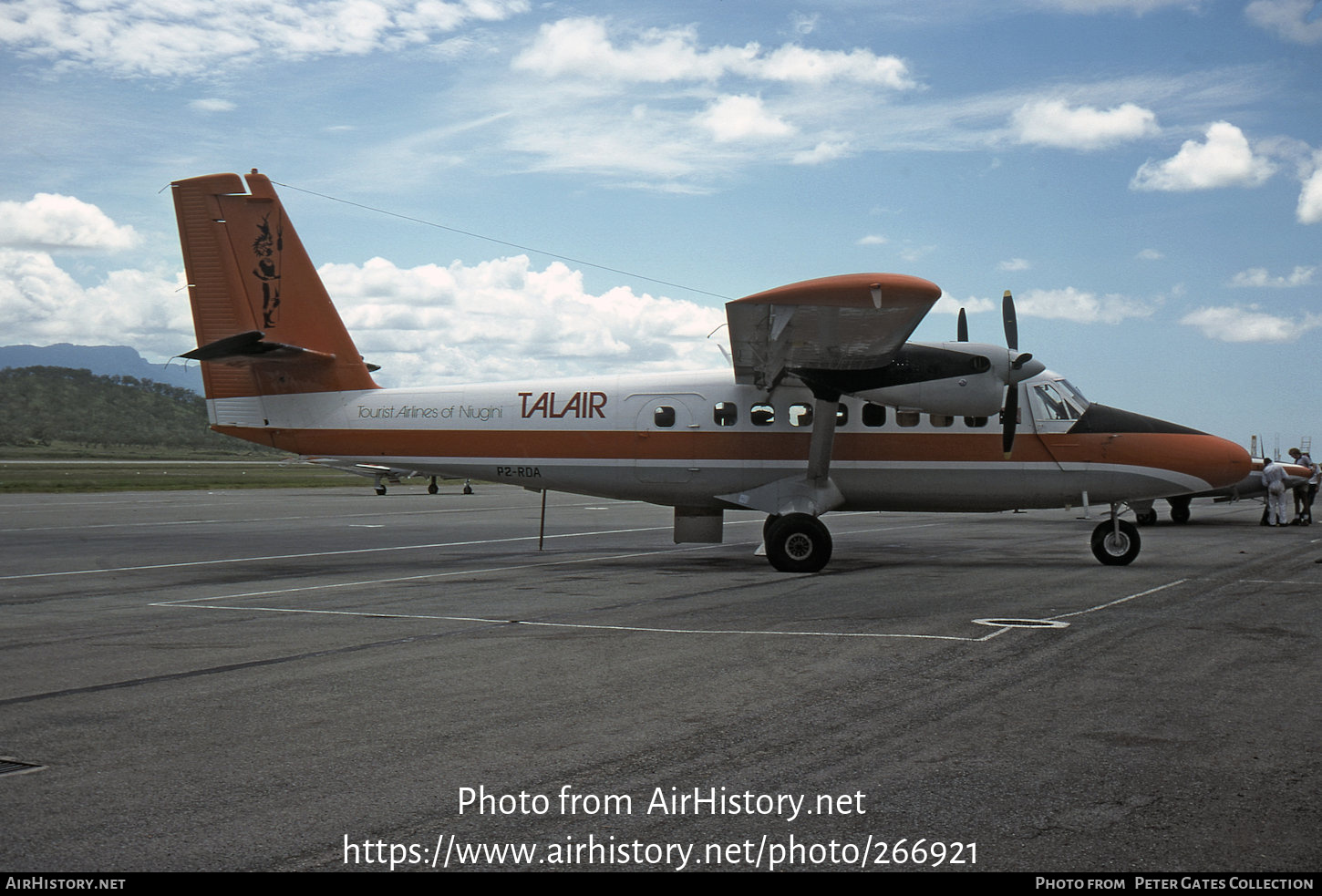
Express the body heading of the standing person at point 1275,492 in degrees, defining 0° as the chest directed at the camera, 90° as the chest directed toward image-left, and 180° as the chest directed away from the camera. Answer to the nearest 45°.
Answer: approximately 180°

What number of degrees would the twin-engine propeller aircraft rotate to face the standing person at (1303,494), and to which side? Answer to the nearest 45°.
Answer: approximately 45° to its left

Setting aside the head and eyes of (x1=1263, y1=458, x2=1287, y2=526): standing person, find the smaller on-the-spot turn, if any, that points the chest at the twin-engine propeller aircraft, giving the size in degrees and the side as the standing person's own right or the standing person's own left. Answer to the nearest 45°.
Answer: approximately 135° to the standing person's own left

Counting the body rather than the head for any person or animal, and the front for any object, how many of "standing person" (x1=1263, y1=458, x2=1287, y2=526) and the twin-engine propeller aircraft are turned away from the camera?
1

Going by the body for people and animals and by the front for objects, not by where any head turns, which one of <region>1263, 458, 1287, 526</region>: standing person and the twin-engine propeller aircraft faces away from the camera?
the standing person

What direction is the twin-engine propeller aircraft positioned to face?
to the viewer's right
